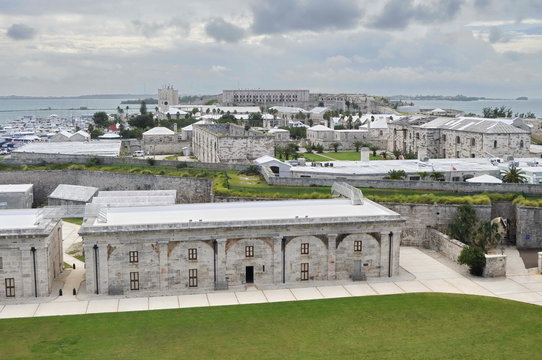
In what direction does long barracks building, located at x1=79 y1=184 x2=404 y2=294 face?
toward the camera

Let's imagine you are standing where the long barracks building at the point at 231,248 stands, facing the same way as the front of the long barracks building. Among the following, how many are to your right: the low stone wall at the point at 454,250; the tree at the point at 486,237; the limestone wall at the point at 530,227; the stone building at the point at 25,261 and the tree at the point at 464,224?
1

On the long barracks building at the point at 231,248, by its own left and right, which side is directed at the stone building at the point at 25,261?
right

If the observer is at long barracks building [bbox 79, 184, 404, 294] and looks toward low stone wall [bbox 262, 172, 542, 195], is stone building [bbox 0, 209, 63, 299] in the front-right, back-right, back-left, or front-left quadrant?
back-left

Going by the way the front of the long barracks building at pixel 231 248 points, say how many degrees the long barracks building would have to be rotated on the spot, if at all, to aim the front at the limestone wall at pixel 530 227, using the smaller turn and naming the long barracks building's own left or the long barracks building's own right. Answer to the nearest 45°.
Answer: approximately 90° to the long barracks building's own left

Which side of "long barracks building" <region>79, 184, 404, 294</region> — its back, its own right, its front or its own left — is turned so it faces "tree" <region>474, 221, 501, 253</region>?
left

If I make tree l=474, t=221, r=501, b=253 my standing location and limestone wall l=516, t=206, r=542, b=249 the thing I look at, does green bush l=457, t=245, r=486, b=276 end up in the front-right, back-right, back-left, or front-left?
back-right

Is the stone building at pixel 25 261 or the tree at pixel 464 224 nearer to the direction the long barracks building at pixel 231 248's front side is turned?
the stone building

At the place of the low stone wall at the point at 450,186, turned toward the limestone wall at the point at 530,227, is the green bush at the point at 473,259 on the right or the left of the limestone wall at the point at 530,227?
right

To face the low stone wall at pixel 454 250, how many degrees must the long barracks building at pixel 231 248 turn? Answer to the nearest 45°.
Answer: approximately 90° to its left

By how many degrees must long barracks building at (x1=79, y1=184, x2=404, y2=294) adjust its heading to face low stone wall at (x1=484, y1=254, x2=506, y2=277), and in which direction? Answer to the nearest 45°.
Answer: approximately 90° to its left

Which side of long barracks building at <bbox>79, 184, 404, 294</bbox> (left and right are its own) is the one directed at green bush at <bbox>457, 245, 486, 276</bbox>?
left

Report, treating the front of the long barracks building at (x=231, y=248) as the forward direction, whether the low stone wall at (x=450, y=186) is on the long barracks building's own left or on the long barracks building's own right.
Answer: on the long barracks building's own left

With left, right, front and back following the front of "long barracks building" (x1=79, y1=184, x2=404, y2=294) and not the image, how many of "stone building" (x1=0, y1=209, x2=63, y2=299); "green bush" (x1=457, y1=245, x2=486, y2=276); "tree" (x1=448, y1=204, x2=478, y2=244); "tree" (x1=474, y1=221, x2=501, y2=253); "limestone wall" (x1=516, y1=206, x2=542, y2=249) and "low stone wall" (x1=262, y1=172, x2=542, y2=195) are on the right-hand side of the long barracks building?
1
